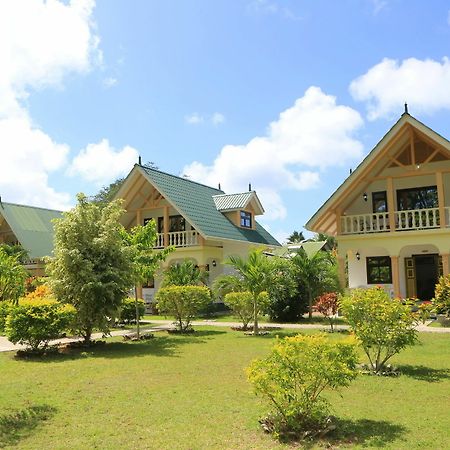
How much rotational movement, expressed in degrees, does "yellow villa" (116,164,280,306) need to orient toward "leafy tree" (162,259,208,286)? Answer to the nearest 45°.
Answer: approximately 45° to its left

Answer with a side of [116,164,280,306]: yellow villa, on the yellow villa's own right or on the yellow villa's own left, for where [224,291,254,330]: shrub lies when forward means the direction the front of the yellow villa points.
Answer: on the yellow villa's own left

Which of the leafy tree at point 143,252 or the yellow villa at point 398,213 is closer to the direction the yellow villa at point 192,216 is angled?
the leafy tree

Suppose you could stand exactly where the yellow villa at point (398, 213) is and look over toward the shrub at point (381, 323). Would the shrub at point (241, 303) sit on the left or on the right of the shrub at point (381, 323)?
right

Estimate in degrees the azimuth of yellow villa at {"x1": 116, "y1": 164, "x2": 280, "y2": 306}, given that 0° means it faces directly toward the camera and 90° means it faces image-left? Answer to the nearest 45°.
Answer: approximately 45°

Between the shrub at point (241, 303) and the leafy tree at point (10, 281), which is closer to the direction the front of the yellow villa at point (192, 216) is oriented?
the leafy tree

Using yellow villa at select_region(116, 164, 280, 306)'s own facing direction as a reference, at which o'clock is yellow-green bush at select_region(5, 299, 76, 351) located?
The yellow-green bush is roughly at 11 o'clock from the yellow villa.
